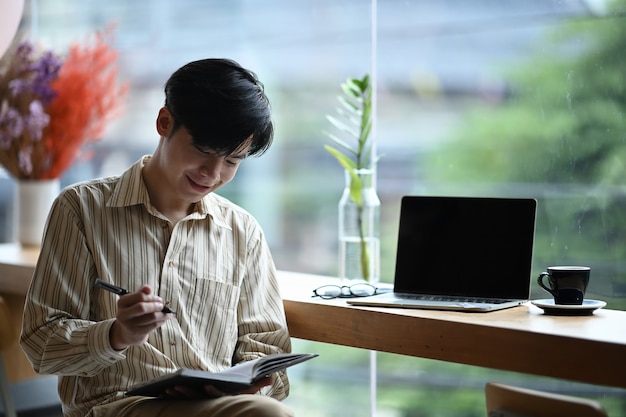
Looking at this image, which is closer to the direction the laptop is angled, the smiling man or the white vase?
the smiling man

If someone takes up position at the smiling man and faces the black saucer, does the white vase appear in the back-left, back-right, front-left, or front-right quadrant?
back-left

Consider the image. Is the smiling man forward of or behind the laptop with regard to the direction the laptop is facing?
forward

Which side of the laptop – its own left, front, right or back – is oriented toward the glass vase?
right

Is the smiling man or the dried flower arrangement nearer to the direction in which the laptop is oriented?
the smiling man

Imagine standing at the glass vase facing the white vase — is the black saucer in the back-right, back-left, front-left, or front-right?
back-left

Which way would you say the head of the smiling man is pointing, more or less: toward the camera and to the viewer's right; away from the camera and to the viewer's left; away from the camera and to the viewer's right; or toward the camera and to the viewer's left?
toward the camera and to the viewer's right

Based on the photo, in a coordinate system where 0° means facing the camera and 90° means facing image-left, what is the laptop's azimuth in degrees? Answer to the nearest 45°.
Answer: approximately 45°

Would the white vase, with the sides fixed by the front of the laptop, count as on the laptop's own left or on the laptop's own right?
on the laptop's own right
